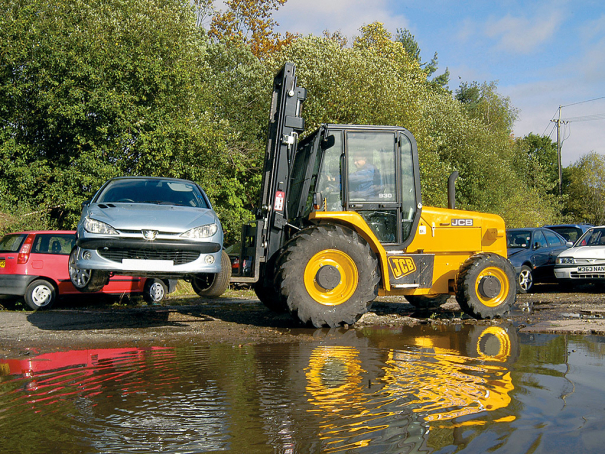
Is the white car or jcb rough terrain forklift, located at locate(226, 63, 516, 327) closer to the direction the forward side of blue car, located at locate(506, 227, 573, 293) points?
the jcb rough terrain forklift

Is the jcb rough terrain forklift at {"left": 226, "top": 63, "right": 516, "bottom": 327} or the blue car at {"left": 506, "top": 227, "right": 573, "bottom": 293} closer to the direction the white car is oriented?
the jcb rough terrain forklift

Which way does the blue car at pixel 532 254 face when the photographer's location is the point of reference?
facing the viewer and to the left of the viewer

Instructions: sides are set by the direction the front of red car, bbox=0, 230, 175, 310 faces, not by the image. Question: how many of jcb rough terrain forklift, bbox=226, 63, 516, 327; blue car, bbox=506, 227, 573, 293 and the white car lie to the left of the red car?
0

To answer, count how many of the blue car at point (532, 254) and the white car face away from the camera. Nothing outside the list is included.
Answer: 0

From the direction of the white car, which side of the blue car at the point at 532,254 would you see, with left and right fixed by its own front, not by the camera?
left

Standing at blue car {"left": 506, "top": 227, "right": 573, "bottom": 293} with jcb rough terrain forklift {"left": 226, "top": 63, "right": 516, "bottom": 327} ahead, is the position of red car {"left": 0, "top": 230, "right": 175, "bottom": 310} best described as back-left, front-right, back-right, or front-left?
front-right

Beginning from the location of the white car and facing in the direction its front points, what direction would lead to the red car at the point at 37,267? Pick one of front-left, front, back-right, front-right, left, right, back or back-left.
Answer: front

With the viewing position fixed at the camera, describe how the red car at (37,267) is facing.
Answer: facing away from the viewer and to the right of the viewer

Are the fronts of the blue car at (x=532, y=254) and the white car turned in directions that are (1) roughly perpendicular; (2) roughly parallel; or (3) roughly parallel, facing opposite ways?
roughly parallel

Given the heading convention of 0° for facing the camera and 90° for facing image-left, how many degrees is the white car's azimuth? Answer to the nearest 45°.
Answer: approximately 45°

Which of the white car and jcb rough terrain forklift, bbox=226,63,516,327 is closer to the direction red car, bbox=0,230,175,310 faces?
the white car

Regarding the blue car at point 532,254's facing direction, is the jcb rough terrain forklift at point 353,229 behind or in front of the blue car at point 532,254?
in front

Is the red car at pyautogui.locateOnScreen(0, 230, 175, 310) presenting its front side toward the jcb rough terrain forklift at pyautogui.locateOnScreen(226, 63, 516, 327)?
no

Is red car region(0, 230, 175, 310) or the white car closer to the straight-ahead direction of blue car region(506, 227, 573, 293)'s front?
the red car
